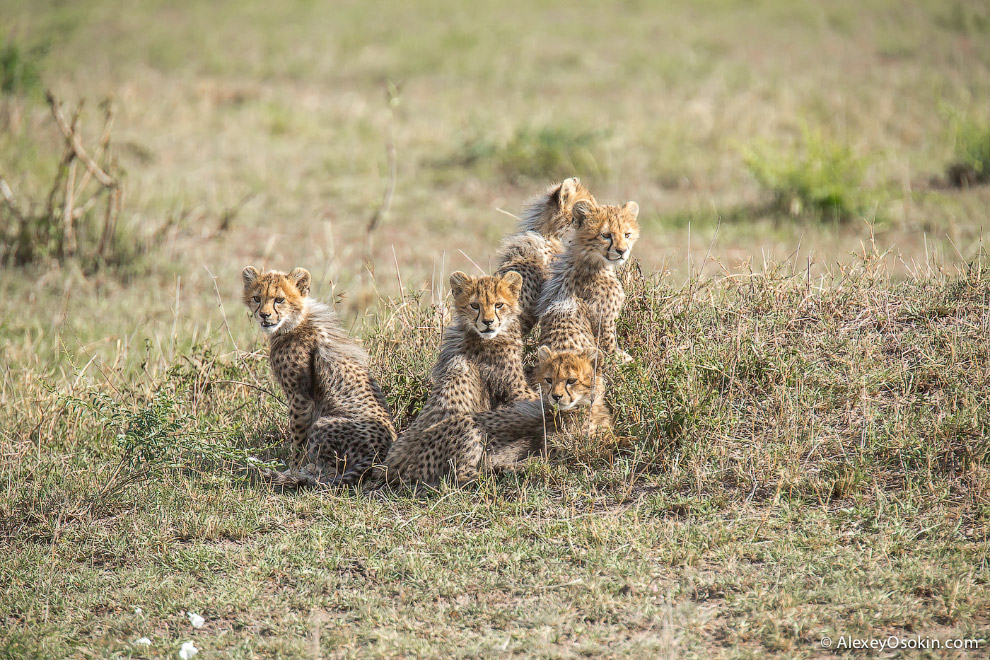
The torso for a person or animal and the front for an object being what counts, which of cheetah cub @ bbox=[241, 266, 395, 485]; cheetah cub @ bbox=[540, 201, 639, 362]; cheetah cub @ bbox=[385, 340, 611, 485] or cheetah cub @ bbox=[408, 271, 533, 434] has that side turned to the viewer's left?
cheetah cub @ bbox=[241, 266, 395, 485]

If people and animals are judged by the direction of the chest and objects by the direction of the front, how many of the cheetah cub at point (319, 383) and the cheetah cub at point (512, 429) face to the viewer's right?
1

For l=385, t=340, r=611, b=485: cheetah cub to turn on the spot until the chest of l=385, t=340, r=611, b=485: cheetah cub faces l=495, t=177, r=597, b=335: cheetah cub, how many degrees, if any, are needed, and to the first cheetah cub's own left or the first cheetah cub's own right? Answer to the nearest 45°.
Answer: approximately 90° to the first cheetah cub's own left

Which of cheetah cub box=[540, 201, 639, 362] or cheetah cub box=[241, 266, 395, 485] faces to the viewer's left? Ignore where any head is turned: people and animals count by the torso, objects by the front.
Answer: cheetah cub box=[241, 266, 395, 485]

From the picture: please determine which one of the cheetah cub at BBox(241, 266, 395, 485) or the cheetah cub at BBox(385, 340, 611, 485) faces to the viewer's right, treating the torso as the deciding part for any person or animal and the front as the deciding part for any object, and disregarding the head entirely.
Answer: the cheetah cub at BBox(385, 340, 611, 485)

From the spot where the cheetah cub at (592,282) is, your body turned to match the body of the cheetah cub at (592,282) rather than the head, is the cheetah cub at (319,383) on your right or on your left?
on your right

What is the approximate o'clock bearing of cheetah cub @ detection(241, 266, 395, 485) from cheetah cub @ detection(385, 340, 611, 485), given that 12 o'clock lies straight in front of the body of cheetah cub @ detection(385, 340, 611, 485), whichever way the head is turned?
cheetah cub @ detection(241, 266, 395, 485) is roughly at 7 o'clock from cheetah cub @ detection(385, 340, 611, 485).

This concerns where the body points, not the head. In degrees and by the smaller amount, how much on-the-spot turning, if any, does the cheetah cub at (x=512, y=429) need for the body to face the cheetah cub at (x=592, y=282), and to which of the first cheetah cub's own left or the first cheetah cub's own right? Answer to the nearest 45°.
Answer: approximately 45° to the first cheetah cub's own left

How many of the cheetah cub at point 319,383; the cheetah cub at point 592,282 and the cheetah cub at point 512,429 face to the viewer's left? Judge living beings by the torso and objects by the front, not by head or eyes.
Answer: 1

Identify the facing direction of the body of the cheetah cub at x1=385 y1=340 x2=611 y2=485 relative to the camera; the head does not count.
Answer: to the viewer's right

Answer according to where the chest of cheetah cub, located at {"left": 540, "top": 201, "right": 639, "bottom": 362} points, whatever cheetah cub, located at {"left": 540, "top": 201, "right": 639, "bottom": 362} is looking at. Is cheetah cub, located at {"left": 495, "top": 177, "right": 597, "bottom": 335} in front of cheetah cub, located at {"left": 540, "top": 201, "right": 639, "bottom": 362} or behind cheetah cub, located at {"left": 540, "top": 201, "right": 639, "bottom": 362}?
behind

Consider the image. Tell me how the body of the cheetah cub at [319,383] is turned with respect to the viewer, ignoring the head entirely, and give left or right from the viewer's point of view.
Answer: facing to the left of the viewer
